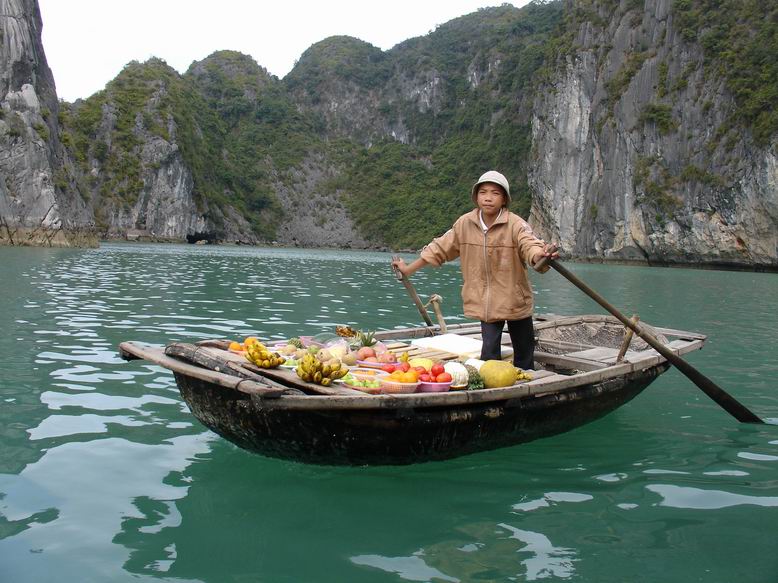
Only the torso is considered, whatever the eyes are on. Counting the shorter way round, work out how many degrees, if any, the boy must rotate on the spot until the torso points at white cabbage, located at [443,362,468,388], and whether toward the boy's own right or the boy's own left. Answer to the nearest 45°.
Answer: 0° — they already face it

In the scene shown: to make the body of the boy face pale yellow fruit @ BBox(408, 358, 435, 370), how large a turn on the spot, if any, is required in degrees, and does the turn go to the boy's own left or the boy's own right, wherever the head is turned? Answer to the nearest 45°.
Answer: approximately 45° to the boy's own right

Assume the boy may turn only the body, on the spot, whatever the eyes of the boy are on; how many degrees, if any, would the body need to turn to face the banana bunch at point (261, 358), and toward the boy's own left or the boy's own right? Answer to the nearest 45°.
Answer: approximately 45° to the boy's own right

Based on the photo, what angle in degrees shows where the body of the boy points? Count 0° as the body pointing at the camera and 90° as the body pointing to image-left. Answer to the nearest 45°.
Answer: approximately 0°

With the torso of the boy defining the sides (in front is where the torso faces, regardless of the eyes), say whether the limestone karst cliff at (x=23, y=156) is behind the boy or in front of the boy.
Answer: behind

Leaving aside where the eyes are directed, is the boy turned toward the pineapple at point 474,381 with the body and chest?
yes
